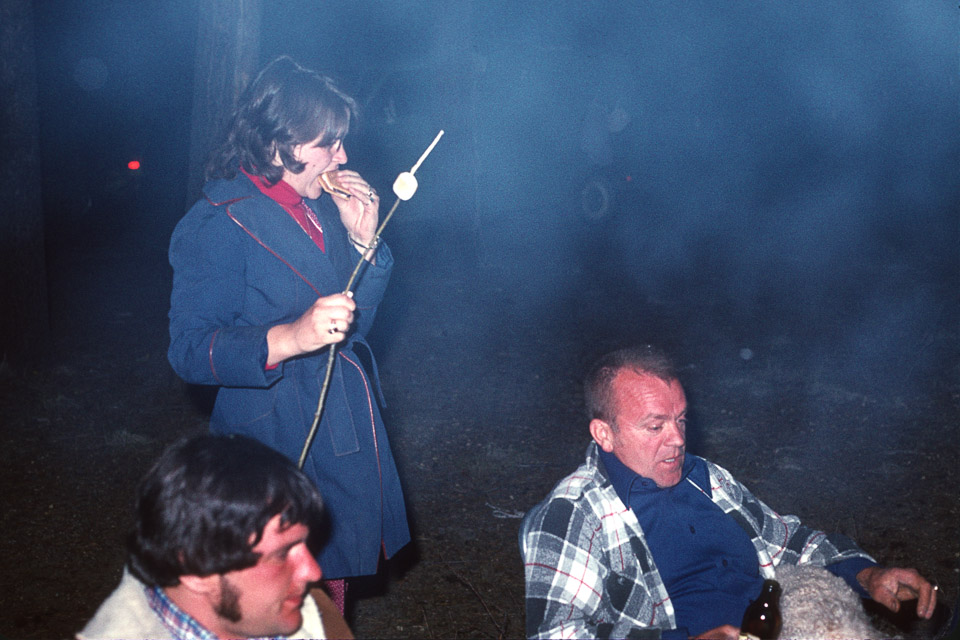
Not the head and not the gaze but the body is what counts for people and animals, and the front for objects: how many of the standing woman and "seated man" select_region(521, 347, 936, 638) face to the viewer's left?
0

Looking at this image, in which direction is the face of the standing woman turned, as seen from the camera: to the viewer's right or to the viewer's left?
to the viewer's right

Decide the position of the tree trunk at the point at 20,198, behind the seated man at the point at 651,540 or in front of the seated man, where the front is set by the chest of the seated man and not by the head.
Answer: behind

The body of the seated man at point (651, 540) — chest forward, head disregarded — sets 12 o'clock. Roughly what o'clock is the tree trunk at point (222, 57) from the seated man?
The tree trunk is roughly at 6 o'clock from the seated man.

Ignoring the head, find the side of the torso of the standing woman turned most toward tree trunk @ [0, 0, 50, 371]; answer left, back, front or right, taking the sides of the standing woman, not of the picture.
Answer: back

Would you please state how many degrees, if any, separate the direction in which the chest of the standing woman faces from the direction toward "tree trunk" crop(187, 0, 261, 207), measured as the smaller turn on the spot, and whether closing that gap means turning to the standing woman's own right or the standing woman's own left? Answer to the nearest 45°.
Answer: approximately 135° to the standing woman's own left

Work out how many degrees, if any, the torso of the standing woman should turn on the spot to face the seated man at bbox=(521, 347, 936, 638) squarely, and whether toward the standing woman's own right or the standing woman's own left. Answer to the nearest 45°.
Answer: approximately 45° to the standing woman's own left

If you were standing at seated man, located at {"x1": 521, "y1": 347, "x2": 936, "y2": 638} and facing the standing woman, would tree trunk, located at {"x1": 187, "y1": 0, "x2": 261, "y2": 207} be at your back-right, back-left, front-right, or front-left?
front-right

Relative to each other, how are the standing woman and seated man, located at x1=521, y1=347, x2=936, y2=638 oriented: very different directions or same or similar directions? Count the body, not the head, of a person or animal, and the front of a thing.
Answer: same or similar directions

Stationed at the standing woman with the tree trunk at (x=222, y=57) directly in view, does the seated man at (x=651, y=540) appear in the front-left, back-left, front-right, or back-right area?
back-right
